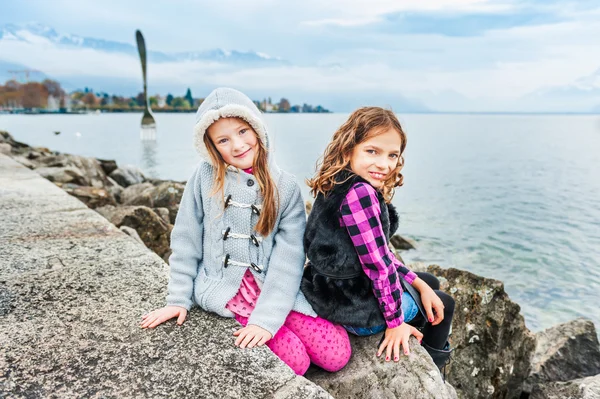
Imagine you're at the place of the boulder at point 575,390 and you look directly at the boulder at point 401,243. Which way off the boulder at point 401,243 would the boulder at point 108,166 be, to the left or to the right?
left

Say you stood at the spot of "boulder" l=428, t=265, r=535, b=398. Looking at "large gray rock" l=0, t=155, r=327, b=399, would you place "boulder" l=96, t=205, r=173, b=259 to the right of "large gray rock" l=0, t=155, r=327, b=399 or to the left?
right

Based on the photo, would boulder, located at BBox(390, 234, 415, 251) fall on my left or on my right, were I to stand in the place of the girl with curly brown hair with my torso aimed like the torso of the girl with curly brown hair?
on my left

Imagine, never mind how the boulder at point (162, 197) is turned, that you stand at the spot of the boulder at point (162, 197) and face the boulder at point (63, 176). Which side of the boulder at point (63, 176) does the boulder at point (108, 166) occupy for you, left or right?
right
